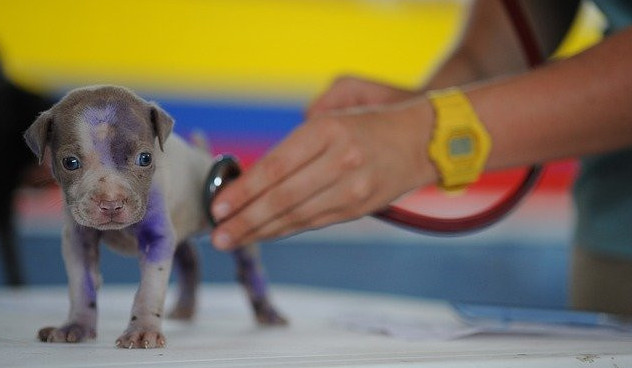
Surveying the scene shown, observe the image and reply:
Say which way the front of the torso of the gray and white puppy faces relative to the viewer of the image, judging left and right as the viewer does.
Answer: facing the viewer and to the left of the viewer
